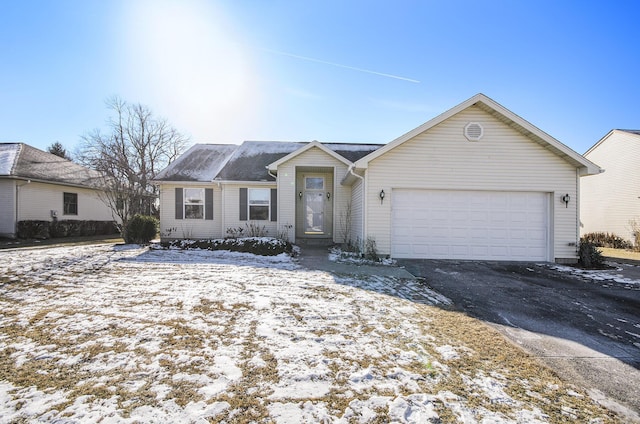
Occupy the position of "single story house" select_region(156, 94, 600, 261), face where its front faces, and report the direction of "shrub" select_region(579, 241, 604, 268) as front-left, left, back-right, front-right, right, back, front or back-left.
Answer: left

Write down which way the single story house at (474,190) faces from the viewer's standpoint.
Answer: facing the viewer

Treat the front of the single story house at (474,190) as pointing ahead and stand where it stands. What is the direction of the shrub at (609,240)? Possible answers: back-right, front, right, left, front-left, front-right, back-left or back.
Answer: back-left

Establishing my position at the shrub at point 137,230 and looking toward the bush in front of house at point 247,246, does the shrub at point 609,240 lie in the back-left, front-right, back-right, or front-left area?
front-left

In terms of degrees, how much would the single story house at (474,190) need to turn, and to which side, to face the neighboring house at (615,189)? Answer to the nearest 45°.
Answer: approximately 135° to its left

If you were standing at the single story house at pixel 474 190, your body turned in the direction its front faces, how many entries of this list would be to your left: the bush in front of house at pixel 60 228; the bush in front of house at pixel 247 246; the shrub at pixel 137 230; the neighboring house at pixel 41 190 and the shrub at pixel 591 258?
1

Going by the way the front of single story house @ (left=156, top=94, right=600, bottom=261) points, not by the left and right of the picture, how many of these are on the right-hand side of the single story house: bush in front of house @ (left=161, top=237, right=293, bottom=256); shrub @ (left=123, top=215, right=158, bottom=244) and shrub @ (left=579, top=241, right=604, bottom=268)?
2

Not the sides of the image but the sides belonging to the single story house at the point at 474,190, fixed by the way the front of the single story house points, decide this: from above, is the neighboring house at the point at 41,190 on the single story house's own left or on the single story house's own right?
on the single story house's own right

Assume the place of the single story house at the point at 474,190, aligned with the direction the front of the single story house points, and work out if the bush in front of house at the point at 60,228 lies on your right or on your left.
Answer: on your right

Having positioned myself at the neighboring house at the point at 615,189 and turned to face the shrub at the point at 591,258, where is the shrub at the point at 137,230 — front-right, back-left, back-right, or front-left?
front-right

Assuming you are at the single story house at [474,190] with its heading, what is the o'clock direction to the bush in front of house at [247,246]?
The bush in front of house is roughly at 3 o'clock from the single story house.

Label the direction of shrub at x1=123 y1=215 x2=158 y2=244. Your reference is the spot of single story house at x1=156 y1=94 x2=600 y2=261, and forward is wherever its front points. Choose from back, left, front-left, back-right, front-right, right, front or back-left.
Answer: right
